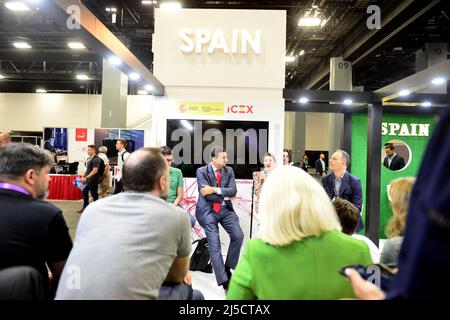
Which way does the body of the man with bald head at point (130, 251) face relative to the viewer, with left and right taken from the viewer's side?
facing away from the viewer and to the right of the viewer

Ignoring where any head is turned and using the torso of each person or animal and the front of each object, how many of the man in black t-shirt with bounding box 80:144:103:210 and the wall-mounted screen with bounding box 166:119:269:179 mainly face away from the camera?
0

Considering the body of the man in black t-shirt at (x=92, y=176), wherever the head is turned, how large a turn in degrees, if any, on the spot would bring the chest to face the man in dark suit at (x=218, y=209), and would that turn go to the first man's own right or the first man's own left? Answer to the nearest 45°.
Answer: approximately 90° to the first man's own left

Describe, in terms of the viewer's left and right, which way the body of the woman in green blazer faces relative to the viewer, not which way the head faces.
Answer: facing away from the viewer

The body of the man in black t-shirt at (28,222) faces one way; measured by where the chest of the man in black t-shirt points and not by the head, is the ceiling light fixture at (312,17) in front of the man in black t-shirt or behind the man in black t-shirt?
in front

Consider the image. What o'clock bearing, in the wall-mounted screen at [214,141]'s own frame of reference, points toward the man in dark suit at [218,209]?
The man in dark suit is roughly at 12 o'clock from the wall-mounted screen.

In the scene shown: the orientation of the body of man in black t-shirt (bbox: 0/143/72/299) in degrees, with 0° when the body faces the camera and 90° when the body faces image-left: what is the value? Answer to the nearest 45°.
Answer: approximately 225°

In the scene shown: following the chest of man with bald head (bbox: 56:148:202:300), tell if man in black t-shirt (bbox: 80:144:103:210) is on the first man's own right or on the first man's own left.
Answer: on the first man's own left

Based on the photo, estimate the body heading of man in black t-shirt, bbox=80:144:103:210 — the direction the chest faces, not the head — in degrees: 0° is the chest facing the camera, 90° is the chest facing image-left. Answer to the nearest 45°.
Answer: approximately 90°

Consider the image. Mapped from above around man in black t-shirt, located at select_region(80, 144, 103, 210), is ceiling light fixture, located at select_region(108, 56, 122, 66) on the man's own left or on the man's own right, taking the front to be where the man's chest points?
on the man's own left
